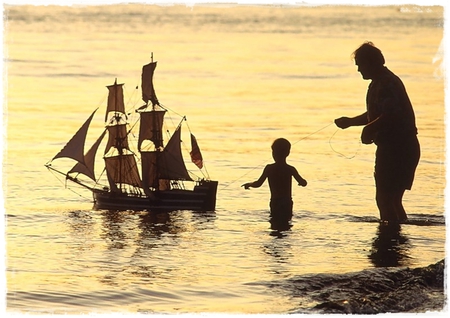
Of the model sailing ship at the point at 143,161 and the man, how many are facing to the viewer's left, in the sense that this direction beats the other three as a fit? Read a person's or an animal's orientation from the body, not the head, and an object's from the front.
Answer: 2

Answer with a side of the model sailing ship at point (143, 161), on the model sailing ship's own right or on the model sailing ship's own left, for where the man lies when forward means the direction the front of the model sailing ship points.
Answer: on the model sailing ship's own left

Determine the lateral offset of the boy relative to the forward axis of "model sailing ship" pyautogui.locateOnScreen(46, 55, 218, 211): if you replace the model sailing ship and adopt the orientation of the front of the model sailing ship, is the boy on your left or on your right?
on your left

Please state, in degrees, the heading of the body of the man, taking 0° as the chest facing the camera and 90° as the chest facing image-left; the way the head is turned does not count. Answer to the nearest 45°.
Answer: approximately 90°

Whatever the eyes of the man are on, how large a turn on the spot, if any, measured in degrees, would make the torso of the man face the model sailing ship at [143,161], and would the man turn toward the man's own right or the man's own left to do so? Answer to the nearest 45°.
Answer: approximately 45° to the man's own right

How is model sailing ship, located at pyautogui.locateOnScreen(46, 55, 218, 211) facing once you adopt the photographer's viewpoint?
facing to the left of the viewer

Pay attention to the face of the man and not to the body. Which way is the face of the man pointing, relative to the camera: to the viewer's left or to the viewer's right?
to the viewer's left
